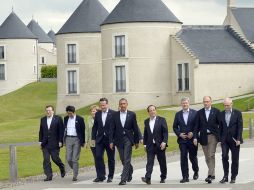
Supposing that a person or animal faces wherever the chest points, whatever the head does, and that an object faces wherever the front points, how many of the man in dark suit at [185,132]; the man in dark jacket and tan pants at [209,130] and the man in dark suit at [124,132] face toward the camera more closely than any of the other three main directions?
3

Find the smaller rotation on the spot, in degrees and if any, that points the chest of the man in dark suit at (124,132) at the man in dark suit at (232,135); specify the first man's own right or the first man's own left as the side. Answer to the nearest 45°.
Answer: approximately 90° to the first man's own left

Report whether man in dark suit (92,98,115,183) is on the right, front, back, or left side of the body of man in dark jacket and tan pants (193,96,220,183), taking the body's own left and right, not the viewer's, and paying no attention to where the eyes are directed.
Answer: right

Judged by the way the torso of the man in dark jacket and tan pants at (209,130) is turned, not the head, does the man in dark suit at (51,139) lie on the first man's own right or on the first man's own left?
on the first man's own right

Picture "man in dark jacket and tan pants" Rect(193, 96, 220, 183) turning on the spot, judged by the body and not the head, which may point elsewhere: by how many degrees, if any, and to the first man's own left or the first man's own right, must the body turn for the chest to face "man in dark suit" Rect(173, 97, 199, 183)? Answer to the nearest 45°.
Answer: approximately 90° to the first man's own right

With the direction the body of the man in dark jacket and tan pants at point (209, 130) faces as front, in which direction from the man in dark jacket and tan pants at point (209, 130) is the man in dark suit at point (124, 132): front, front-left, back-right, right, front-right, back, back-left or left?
right

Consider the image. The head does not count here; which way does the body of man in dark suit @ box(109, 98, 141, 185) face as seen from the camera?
toward the camera

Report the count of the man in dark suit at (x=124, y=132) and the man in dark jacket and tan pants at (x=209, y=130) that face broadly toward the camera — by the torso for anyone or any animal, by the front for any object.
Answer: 2

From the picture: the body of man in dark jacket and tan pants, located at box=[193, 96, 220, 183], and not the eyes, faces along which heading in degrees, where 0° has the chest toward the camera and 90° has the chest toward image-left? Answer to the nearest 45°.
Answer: approximately 0°

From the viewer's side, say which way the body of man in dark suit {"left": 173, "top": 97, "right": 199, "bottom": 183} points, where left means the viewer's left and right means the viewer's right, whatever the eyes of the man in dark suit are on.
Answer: facing the viewer

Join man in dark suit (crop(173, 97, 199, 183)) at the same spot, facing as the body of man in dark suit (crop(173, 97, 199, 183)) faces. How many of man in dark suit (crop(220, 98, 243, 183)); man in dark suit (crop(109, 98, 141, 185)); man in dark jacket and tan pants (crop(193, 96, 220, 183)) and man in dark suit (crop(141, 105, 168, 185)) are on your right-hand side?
2

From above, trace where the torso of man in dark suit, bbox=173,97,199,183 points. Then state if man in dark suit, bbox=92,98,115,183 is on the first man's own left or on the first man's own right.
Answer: on the first man's own right

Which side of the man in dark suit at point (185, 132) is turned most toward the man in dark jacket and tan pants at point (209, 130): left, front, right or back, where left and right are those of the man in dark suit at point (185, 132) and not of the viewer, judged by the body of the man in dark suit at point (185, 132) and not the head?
left
